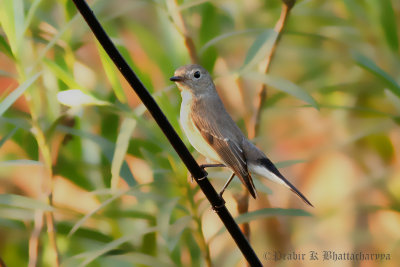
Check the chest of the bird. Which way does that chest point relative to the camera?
to the viewer's left
